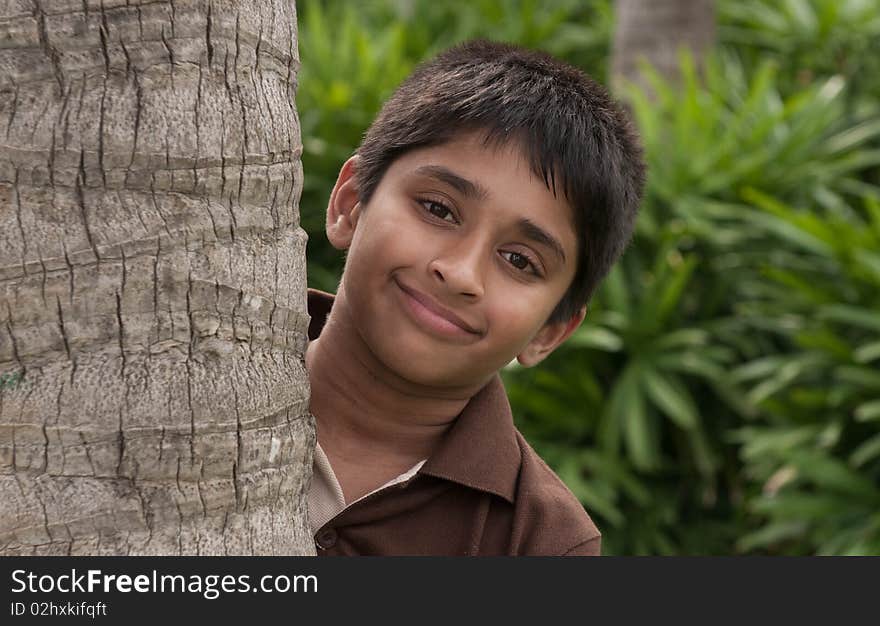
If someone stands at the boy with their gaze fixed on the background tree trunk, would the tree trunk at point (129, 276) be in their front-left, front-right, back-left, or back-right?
back-left

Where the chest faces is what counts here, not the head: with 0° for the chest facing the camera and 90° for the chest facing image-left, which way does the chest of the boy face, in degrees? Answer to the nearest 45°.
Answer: approximately 0°

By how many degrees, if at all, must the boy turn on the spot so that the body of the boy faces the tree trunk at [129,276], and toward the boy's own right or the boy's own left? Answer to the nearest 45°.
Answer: approximately 45° to the boy's own right

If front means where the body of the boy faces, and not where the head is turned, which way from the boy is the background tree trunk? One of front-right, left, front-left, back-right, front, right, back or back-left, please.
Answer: back

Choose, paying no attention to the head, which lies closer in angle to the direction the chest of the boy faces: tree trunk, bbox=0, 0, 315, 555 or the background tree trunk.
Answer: the tree trunk
